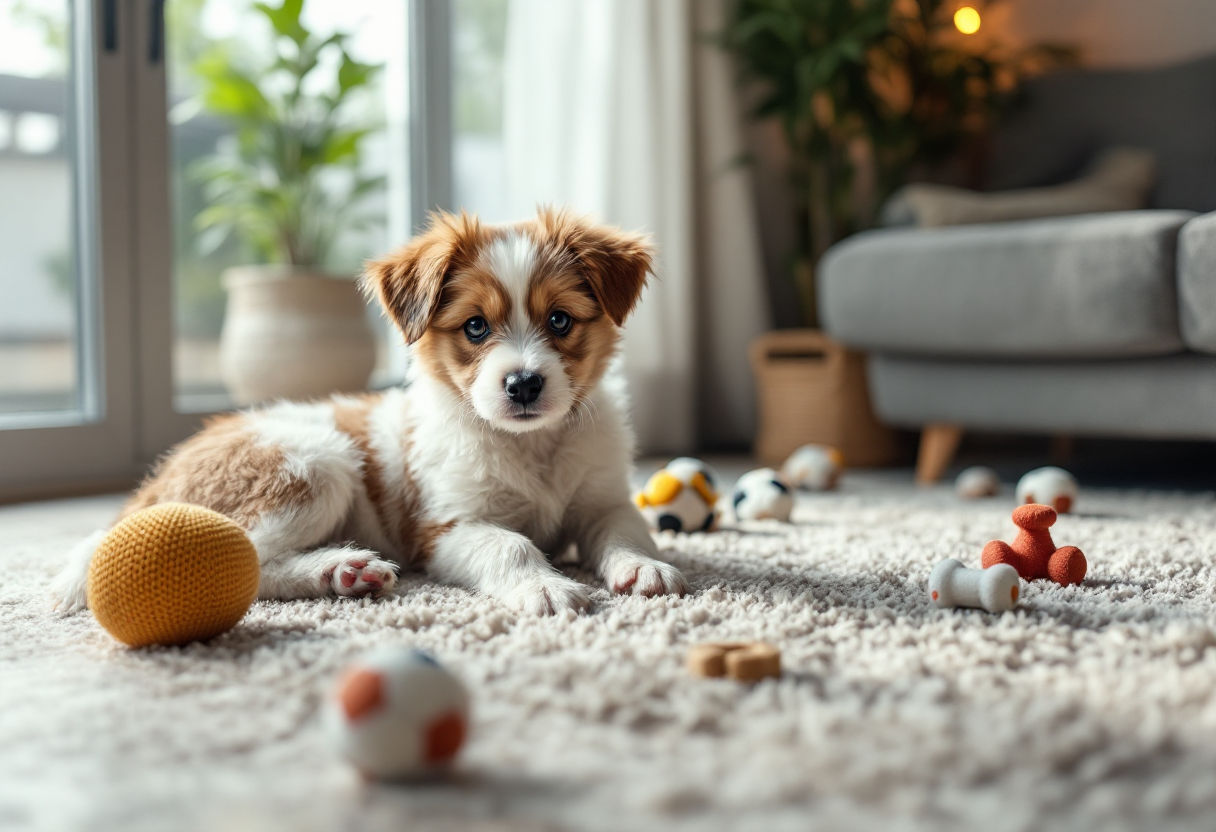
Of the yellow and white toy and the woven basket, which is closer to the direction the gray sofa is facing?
the yellow and white toy

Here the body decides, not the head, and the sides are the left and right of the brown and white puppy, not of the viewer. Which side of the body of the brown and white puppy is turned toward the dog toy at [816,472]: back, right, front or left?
left

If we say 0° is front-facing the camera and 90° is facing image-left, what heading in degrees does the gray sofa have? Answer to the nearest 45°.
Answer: approximately 0°
